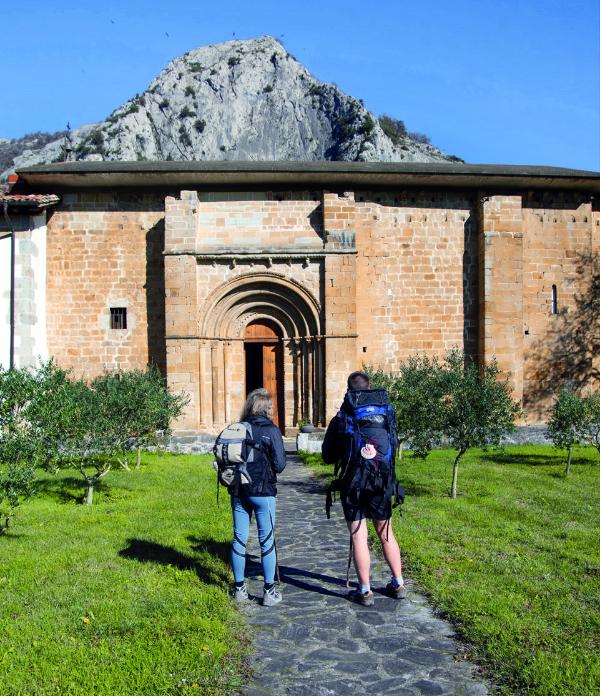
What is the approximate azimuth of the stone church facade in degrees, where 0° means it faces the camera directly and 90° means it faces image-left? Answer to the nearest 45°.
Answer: approximately 0°

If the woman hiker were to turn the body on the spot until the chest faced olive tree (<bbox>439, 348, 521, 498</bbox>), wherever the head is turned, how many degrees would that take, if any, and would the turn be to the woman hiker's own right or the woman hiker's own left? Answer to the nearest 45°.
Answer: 0° — they already face it

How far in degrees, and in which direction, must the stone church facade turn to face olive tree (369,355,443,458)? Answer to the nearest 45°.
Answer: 0° — it already faces it

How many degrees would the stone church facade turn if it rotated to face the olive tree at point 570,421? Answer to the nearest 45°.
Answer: approximately 45° to its left

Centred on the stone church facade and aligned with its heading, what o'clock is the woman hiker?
The woman hiker is roughly at 12 o'clock from the stone church facade.

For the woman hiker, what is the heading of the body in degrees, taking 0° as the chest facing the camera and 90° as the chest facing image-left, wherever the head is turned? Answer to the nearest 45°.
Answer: approximately 225°

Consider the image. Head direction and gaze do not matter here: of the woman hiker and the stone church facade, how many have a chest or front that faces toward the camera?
1

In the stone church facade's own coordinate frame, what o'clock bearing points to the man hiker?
The man hiker is roughly at 12 o'clock from the stone church facade.

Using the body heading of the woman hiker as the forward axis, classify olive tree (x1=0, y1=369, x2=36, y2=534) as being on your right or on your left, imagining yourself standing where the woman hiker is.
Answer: on your left
